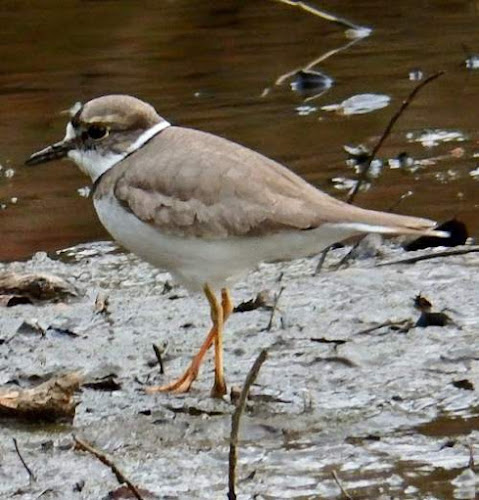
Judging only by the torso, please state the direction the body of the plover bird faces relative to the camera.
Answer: to the viewer's left

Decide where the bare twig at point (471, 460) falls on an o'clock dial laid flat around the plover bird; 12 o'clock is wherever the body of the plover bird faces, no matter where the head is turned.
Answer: The bare twig is roughly at 8 o'clock from the plover bird.

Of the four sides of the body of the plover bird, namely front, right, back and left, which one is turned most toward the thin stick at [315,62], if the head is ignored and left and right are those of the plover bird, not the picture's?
right

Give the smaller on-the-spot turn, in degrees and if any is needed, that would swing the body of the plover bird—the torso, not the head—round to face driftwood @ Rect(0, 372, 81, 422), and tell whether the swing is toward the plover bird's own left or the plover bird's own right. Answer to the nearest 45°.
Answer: approximately 45° to the plover bird's own left

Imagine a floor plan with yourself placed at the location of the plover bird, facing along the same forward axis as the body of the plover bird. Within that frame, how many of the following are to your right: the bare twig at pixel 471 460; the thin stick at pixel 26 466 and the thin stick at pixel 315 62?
1

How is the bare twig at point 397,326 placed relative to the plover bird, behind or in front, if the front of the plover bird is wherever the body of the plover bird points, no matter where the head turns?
behind

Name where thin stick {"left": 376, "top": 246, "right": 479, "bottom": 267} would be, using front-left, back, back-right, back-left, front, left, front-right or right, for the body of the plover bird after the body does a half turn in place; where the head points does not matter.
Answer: front-left

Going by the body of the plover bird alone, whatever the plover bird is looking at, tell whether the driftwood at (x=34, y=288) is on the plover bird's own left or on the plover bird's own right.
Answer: on the plover bird's own right
